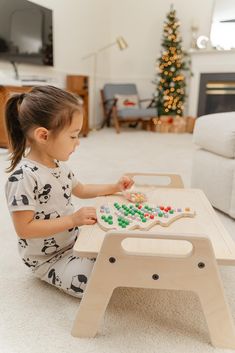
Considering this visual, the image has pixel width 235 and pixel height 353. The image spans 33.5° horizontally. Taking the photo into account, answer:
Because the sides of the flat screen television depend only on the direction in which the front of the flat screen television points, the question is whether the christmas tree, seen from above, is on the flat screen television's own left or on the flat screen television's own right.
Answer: on the flat screen television's own left

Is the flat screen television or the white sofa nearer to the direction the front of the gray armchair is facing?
the white sofa

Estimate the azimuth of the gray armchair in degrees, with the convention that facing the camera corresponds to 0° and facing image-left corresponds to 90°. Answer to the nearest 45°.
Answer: approximately 315°

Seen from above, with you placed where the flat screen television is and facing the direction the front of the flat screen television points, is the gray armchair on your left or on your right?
on your left

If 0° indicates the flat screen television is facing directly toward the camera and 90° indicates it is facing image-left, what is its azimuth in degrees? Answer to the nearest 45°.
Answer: approximately 315°

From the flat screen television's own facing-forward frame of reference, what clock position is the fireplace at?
The fireplace is roughly at 10 o'clock from the flat screen television.

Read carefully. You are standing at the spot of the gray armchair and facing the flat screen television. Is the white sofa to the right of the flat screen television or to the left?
left

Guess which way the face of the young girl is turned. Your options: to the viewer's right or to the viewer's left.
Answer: to the viewer's right
